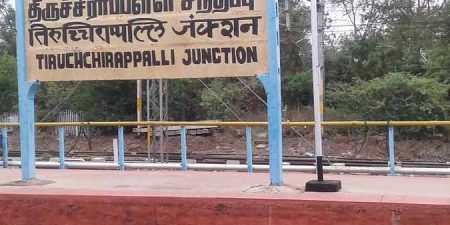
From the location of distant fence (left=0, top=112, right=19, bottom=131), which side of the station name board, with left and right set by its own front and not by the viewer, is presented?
back

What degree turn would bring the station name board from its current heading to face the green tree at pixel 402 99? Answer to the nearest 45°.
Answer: approximately 135° to its left

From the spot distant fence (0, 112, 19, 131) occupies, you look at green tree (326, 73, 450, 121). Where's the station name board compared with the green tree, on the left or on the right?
right

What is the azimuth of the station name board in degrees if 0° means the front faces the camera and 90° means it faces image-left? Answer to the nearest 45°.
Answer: approximately 0°
